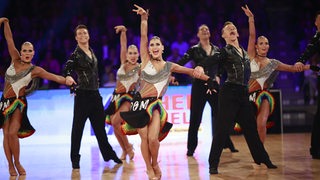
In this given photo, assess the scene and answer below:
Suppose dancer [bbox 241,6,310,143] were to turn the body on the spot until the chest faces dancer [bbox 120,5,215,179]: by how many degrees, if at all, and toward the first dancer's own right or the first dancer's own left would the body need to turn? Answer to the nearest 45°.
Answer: approximately 45° to the first dancer's own right

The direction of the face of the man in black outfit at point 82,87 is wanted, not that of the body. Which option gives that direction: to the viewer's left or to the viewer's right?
to the viewer's right

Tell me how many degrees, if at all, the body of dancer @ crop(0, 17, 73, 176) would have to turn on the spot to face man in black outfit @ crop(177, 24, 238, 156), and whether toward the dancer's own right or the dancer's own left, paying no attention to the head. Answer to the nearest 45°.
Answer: approximately 90° to the dancer's own left

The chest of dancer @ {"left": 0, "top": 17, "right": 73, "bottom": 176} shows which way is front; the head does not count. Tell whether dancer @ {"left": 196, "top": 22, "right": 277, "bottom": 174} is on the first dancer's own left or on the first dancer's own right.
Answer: on the first dancer's own left

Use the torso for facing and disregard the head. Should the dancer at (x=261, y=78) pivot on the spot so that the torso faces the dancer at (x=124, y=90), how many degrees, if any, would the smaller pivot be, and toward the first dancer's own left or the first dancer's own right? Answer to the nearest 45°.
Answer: approximately 90° to the first dancer's own right

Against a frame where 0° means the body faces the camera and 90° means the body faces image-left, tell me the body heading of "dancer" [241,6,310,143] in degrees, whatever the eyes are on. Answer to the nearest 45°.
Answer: approximately 0°

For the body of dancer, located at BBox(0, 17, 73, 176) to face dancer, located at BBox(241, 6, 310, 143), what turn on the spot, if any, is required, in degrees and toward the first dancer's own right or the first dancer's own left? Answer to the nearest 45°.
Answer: approximately 90° to the first dancer's own left

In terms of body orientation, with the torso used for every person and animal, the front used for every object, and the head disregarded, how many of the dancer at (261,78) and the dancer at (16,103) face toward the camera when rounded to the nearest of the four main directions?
2

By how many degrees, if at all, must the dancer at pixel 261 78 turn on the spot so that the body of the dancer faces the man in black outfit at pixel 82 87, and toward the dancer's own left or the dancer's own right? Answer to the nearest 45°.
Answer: approximately 90° to the dancer's own right

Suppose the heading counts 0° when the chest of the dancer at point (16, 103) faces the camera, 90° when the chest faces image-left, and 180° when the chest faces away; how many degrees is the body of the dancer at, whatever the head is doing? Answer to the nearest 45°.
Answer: approximately 0°
